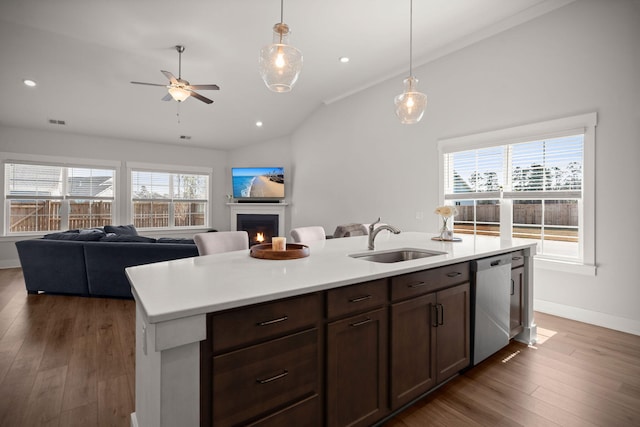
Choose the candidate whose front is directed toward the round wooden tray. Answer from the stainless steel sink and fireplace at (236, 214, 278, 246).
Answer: the fireplace

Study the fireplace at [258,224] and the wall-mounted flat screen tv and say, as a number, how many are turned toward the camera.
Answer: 2

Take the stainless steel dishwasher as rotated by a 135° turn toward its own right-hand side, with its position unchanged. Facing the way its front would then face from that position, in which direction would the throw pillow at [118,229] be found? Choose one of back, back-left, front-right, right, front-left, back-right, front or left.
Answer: front

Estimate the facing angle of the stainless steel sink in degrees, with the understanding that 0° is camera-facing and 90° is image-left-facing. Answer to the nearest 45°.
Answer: approximately 315°

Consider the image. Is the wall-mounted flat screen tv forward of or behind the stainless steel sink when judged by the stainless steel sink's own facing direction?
behind

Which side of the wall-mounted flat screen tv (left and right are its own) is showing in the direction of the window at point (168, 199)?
right

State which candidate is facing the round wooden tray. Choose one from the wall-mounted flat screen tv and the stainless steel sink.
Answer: the wall-mounted flat screen tv

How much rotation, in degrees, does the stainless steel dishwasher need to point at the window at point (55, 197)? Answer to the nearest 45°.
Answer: approximately 135° to its right

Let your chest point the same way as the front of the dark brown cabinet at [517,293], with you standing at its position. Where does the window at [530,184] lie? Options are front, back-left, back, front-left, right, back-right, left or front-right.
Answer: back-left
